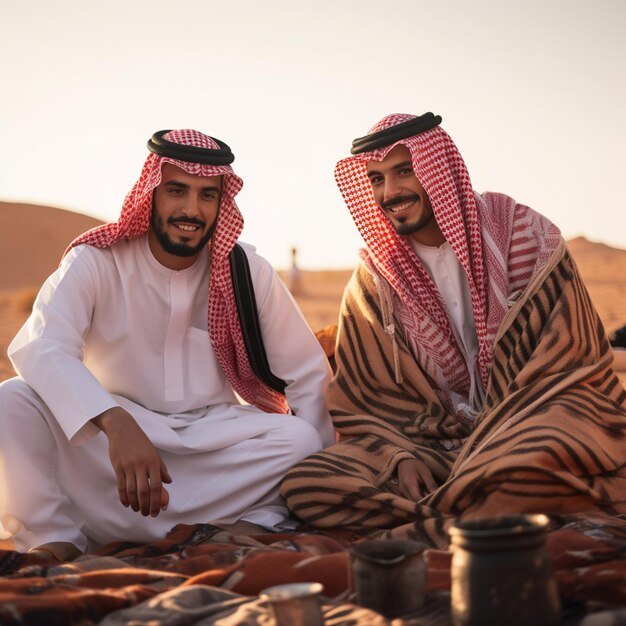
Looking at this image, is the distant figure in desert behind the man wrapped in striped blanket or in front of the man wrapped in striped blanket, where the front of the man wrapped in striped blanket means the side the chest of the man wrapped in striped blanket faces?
behind

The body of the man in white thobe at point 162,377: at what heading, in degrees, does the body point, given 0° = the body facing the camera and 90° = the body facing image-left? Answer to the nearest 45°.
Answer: approximately 0°

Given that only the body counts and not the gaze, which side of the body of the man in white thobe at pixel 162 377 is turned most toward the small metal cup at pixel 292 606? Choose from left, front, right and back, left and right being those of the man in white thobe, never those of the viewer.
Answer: front

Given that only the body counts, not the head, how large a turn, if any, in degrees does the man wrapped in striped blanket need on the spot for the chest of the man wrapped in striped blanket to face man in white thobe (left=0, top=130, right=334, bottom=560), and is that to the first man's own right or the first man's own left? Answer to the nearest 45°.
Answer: approximately 90° to the first man's own right

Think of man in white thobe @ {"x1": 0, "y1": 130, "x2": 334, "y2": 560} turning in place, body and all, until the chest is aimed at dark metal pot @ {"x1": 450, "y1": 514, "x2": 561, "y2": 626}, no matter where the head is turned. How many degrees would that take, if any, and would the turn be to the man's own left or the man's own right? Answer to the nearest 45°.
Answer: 0° — they already face it

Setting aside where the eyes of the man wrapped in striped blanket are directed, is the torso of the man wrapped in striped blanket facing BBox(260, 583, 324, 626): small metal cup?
yes

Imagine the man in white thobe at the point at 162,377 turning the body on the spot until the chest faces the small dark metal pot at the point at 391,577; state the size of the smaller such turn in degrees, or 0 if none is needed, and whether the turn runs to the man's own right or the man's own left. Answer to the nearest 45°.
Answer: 0° — they already face it

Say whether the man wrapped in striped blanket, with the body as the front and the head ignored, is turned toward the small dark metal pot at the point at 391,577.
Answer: yes

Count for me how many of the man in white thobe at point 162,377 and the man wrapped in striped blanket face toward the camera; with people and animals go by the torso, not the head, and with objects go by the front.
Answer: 2

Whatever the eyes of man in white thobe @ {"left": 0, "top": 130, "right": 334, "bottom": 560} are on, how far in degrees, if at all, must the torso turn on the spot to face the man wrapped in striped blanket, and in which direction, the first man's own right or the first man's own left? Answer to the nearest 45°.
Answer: approximately 90° to the first man's own left

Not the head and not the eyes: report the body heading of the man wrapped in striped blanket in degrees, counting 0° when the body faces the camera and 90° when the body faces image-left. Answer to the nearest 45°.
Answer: approximately 0°
